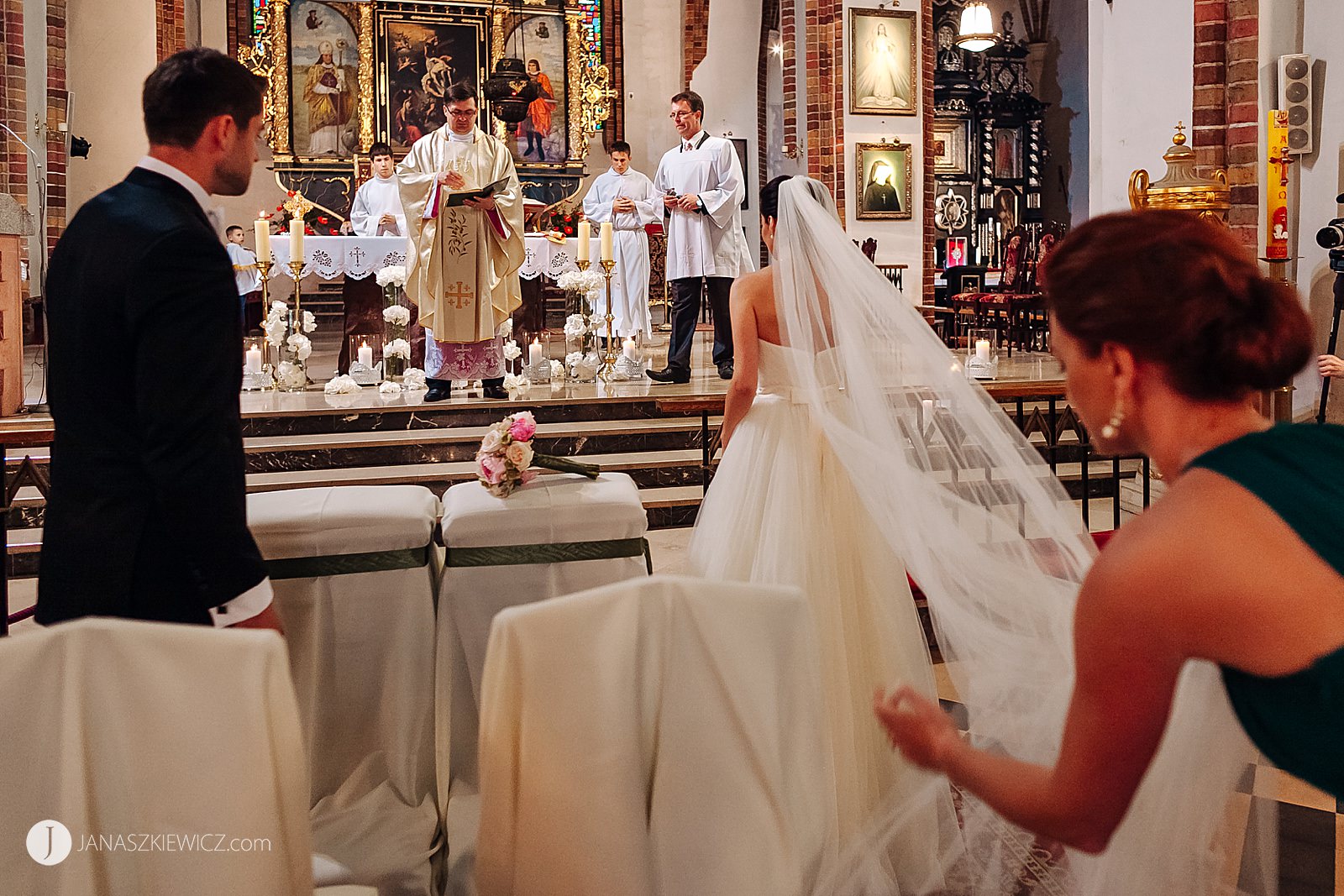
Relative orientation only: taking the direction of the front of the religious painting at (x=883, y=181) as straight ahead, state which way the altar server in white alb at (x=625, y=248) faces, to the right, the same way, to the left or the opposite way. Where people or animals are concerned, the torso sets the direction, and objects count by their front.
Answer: the same way

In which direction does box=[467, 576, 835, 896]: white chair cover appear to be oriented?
away from the camera

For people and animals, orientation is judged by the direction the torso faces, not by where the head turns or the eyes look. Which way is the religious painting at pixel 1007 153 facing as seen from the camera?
toward the camera

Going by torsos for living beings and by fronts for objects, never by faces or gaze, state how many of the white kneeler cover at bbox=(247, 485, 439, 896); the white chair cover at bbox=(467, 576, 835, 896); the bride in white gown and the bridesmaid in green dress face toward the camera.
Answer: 0

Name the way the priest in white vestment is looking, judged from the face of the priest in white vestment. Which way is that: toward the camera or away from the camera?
toward the camera

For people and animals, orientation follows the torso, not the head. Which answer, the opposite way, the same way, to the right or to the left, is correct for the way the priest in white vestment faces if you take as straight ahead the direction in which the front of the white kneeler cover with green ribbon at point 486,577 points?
the opposite way

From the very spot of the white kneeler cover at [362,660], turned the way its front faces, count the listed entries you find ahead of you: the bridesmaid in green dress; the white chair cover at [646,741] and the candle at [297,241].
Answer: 1

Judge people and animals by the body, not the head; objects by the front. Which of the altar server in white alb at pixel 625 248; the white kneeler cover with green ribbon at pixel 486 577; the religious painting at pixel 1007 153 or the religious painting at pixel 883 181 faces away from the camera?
the white kneeler cover with green ribbon

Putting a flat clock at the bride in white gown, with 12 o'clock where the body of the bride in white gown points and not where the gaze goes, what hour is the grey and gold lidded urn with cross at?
The grey and gold lidded urn with cross is roughly at 2 o'clock from the bride in white gown.

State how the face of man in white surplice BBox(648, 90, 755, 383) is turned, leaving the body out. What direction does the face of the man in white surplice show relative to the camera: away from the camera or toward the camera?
toward the camera

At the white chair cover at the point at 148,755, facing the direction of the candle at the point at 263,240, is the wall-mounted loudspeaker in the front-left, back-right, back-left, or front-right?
front-right

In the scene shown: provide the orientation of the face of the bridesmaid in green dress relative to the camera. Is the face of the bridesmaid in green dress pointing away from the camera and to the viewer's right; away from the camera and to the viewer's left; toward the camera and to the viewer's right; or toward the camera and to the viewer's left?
away from the camera and to the viewer's left

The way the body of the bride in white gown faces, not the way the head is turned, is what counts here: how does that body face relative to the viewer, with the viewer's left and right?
facing away from the viewer and to the left of the viewer

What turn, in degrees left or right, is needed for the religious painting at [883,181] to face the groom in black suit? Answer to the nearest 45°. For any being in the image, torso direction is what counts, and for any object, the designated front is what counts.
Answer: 0° — it already faces them

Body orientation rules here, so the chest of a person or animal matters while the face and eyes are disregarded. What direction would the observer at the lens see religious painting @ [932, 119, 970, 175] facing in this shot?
facing the viewer

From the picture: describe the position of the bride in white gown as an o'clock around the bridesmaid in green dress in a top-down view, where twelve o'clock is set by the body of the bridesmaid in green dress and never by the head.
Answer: The bride in white gown is roughly at 1 o'clock from the bridesmaid in green dress.
